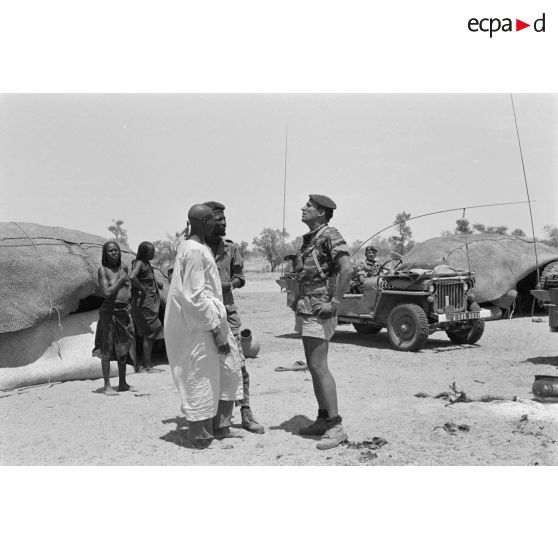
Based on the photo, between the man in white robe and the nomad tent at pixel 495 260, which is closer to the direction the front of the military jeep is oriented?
the man in white robe

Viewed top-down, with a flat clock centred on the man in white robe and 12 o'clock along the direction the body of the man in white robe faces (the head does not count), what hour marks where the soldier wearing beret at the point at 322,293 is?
The soldier wearing beret is roughly at 12 o'clock from the man in white robe.

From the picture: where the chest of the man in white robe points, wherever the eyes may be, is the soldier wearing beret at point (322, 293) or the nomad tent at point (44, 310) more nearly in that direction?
the soldier wearing beret

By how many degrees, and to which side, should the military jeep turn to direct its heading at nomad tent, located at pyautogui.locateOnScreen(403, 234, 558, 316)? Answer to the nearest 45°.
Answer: approximately 135° to its left

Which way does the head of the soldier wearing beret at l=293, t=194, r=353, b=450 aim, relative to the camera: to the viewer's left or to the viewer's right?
to the viewer's left

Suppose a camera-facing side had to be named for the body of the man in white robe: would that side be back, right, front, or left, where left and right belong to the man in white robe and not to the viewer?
right

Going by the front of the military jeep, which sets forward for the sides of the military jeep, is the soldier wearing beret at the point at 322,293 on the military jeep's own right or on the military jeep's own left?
on the military jeep's own right

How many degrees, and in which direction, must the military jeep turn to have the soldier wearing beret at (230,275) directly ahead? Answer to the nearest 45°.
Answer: approximately 45° to its right

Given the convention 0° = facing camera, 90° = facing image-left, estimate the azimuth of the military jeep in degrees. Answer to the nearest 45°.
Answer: approximately 315°

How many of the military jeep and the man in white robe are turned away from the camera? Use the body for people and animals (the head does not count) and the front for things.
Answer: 0

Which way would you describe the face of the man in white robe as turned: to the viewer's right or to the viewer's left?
to the viewer's right

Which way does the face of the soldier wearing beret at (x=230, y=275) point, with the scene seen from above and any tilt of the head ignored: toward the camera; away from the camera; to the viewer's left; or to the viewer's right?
to the viewer's right
